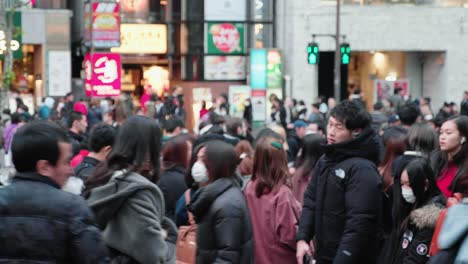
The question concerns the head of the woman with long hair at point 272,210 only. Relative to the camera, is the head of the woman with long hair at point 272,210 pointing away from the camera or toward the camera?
away from the camera

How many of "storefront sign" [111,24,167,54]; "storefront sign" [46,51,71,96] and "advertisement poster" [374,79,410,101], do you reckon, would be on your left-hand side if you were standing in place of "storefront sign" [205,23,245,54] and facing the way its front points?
1

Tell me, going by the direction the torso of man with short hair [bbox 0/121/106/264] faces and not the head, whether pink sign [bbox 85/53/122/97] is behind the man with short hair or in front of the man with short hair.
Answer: in front

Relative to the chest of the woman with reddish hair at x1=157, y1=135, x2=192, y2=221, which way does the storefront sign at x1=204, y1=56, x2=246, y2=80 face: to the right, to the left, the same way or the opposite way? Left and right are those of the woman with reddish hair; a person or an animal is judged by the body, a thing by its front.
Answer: the opposite way

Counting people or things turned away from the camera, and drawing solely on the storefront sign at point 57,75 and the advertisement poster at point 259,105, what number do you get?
0

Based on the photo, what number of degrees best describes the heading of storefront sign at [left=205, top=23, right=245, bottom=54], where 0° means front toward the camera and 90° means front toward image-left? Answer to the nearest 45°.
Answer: approximately 0°

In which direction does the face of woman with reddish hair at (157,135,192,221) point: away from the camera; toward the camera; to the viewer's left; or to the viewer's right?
away from the camera

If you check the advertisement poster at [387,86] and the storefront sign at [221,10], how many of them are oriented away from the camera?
0

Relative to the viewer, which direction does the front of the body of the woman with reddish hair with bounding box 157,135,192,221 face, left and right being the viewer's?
facing away from the viewer

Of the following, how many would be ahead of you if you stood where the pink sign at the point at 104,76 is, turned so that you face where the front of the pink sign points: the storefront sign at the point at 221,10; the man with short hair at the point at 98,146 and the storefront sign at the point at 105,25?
1

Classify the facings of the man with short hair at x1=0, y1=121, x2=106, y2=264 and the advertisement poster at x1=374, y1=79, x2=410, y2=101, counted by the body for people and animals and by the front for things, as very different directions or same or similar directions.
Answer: very different directions

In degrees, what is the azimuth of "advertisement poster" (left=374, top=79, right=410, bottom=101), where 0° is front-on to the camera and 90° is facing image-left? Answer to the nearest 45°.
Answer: approximately 0°

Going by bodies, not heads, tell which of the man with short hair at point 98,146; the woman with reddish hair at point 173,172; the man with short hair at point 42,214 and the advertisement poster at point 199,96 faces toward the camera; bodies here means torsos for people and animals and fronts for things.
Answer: the advertisement poster

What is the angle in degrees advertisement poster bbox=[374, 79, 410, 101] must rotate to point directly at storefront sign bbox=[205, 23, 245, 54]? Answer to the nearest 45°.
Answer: approximately 90° to its right

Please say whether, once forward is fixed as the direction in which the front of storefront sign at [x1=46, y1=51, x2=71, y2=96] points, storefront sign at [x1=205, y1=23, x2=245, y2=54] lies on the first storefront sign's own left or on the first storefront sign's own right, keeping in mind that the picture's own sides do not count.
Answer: on the first storefront sign's own left

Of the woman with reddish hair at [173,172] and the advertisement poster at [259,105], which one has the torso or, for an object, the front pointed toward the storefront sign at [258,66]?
the woman with reddish hair
